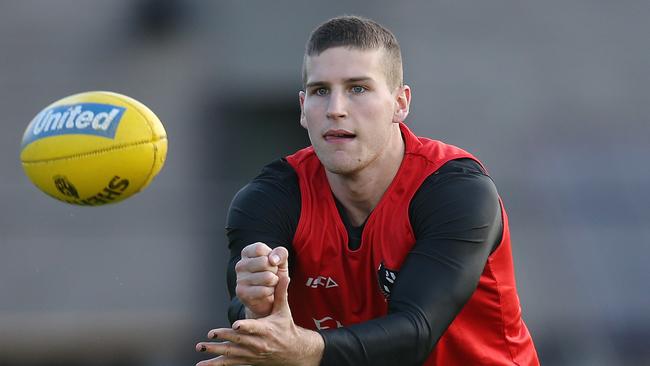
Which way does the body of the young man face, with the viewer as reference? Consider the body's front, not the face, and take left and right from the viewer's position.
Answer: facing the viewer and to the left of the viewer
